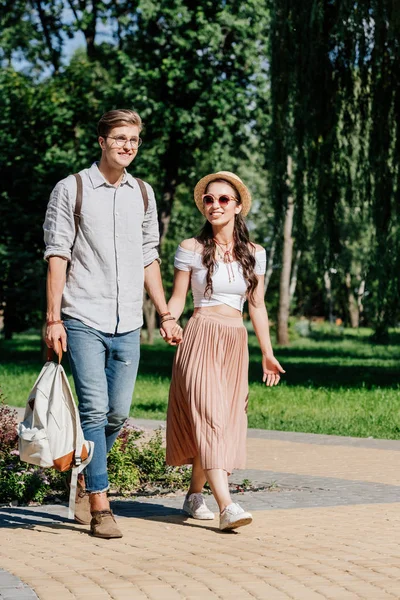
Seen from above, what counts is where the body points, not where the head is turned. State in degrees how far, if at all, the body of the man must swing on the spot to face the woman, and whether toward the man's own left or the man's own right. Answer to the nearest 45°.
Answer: approximately 90° to the man's own left

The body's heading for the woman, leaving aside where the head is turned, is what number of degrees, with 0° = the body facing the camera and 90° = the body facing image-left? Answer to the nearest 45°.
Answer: approximately 0°

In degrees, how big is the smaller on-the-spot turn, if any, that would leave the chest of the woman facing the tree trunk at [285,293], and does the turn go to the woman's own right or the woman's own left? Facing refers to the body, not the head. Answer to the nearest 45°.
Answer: approximately 180°

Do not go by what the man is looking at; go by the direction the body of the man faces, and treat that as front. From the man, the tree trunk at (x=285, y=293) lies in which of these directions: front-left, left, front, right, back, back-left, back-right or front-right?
back-left

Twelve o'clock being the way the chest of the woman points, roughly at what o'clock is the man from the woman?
The man is roughly at 2 o'clock from the woman.

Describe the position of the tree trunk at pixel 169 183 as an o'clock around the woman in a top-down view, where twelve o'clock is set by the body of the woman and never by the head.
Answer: The tree trunk is roughly at 6 o'clock from the woman.
